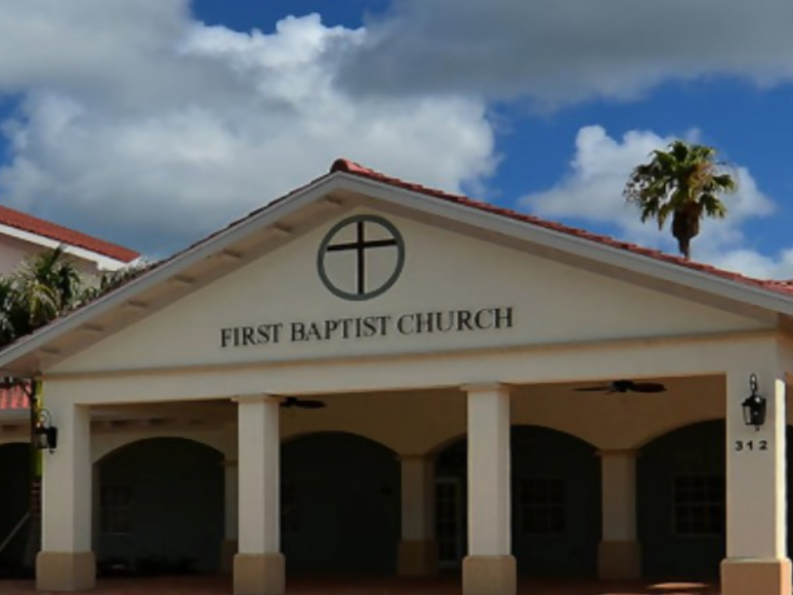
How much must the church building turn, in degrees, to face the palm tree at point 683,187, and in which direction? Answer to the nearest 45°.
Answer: approximately 180°

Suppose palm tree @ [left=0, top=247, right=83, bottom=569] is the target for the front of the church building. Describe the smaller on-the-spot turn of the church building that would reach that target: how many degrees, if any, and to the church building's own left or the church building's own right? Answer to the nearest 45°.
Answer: approximately 135° to the church building's own right

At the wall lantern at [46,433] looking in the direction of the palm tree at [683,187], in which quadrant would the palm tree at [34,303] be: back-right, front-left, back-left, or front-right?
front-left

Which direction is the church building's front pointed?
toward the camera
